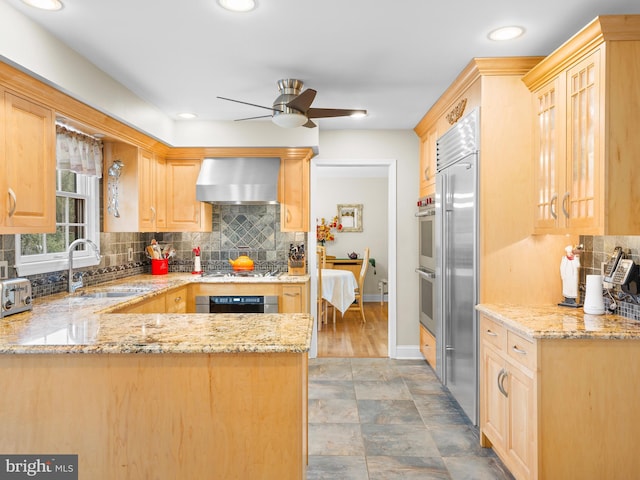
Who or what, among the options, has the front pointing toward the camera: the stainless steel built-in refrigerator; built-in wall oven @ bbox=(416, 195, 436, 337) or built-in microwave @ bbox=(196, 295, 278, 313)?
the built-in microwave

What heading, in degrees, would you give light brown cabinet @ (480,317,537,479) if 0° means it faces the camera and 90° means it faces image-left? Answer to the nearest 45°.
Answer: approximately 45°

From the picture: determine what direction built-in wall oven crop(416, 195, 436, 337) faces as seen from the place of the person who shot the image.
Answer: facing to the left of the viewer

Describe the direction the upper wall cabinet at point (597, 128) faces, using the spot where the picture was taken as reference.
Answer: facing the viewer and to the left of the viewer

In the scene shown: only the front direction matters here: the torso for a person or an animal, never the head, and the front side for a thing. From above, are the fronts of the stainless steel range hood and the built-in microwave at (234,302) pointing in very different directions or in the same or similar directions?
same or similar directions

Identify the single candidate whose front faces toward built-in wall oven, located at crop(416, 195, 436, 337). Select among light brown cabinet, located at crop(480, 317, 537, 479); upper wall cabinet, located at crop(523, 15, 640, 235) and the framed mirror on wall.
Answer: the framed mirror on wall

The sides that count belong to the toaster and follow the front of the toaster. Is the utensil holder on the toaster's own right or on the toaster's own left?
on the toaster's own left

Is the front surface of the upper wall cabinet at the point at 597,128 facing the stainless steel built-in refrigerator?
no

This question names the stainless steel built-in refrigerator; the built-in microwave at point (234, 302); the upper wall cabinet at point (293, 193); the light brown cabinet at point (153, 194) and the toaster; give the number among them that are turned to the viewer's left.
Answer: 1

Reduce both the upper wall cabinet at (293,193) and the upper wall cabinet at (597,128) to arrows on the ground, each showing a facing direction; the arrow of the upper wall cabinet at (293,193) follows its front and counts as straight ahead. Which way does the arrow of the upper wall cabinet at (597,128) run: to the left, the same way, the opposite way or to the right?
to the right

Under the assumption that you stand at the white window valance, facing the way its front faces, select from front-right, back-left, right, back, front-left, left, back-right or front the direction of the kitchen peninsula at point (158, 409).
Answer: front-right

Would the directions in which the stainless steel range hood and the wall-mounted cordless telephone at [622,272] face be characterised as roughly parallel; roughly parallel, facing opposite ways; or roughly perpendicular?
roughly perpendicular

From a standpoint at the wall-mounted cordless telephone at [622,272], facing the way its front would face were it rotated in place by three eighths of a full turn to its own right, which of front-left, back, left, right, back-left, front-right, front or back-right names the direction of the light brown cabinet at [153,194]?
left

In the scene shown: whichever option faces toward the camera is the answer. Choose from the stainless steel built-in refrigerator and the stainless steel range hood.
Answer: the stainless steel range hood

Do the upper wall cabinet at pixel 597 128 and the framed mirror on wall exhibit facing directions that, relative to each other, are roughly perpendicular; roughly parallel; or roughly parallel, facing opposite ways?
roughly perpendicular

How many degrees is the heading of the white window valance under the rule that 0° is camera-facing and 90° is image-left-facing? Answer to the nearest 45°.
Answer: approximately 315°

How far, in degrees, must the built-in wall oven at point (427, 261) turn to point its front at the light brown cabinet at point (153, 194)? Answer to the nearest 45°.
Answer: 0° — it already faces it

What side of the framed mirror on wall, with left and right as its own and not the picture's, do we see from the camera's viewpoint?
front

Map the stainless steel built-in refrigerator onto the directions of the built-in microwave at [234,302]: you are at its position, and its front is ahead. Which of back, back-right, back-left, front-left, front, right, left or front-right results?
front-left
